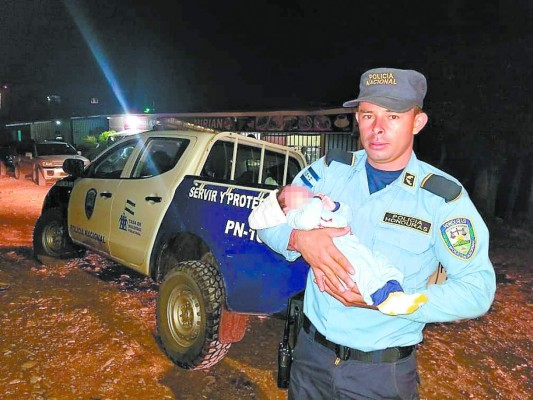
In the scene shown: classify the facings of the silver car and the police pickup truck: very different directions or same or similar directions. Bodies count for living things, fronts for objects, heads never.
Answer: very different directions

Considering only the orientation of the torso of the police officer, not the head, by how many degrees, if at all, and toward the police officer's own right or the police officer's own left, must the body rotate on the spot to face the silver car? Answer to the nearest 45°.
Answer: approximately 90° to the police officer's own right

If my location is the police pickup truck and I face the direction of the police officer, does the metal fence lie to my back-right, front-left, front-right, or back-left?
back-left

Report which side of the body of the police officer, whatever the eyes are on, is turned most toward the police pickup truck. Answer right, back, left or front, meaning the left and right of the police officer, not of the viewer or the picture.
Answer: right

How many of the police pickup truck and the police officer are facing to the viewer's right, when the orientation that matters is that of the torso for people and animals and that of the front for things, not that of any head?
0

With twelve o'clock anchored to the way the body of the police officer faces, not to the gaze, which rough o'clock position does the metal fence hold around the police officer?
The metal fence is roughly at 4 o'clock from the police officer.

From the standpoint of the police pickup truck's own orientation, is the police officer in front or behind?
behind

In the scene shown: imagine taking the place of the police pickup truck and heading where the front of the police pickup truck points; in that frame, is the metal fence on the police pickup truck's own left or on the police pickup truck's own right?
on the police pickup truck's own right

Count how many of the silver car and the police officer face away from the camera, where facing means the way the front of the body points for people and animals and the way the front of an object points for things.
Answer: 0

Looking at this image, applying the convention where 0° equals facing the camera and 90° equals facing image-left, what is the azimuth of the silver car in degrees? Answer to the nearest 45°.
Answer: approximately 315°

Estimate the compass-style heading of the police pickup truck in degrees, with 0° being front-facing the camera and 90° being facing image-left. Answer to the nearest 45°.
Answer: approximately 135°
